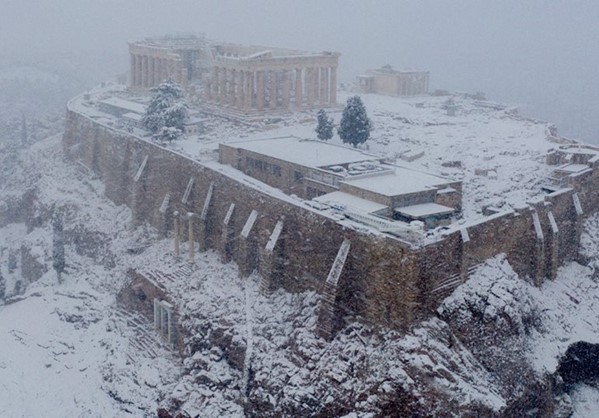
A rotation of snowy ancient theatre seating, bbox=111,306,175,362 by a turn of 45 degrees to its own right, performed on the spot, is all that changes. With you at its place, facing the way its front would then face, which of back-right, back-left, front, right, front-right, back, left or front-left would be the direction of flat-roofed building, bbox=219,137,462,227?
back

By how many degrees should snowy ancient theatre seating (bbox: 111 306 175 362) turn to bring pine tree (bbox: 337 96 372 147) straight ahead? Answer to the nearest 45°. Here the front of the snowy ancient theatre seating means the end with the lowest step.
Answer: approximately 180°

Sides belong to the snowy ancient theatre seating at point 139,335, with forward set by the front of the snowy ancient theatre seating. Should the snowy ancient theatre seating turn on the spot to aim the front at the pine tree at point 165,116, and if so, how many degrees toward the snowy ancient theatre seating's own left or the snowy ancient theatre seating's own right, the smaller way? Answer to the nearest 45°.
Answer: approximately 135° to the snowy ancient theatre seating's own right

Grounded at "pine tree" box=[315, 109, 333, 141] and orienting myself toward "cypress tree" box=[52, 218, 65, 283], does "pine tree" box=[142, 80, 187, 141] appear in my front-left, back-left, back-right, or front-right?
front-right

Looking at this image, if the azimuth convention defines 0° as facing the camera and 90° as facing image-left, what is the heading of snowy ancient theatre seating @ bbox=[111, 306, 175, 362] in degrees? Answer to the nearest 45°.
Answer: approximately 45°

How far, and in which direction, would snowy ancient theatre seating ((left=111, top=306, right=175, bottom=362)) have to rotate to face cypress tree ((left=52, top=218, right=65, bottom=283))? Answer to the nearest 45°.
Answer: approximately 90° to its right

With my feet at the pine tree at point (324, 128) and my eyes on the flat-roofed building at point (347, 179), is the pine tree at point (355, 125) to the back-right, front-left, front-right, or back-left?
front-left

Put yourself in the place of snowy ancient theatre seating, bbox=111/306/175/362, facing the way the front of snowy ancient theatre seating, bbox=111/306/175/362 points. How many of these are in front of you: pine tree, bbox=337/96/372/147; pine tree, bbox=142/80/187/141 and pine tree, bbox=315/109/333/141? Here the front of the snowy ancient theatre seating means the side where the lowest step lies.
0

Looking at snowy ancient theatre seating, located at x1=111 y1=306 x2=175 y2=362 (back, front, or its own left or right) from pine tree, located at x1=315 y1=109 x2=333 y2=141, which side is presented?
back
